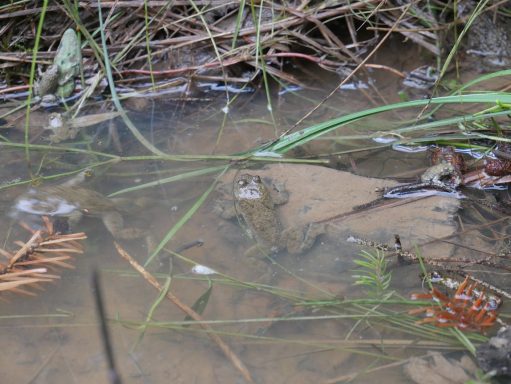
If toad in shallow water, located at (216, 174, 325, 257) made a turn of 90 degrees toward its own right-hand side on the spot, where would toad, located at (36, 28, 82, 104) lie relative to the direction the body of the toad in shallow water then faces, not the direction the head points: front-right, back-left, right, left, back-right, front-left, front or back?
back-left

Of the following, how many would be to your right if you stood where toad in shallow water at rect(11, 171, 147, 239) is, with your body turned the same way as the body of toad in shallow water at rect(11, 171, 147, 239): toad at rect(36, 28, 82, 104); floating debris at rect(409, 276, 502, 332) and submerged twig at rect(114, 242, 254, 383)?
1

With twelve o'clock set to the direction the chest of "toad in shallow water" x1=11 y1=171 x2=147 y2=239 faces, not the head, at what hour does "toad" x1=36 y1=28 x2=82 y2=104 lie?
The toad is roughly at 3 o'clock from the toad in shallow water.

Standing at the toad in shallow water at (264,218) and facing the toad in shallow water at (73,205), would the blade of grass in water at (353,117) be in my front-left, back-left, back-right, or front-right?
back-right

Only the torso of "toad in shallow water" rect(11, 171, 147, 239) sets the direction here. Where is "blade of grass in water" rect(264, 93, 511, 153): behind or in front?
behind

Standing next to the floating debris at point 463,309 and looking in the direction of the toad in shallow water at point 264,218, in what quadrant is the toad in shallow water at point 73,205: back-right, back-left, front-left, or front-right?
front-left

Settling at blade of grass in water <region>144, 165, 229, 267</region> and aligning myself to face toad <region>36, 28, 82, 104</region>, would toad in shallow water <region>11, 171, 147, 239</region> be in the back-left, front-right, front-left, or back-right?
front-left

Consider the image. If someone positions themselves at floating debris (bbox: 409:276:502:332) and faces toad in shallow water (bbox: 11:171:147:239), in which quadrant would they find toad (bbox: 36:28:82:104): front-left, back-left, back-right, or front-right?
front-right

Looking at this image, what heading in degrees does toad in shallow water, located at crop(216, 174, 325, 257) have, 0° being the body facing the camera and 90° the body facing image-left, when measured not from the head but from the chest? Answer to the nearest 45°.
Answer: approximately 180°

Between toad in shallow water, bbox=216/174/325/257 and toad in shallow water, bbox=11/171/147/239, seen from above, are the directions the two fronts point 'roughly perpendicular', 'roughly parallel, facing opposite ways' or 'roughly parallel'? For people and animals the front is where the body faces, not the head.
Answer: roughly perpendicular

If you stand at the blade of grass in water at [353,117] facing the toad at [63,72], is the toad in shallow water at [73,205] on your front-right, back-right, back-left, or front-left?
front-left

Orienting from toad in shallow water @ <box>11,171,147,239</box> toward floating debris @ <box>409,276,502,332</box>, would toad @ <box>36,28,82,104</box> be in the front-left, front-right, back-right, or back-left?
back-left

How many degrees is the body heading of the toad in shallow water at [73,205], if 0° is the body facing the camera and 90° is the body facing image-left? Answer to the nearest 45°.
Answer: approximately 90°

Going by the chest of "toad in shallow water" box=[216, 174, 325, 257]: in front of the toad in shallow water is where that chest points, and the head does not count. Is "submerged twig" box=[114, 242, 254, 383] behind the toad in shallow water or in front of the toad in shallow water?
behind
